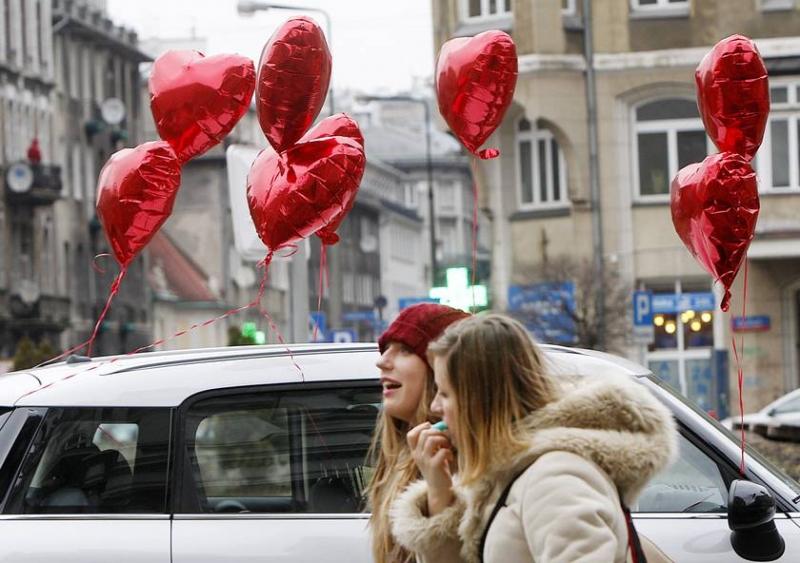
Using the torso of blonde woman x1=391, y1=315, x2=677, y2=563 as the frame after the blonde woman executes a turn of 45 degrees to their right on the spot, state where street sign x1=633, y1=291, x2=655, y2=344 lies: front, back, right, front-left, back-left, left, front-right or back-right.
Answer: front-right

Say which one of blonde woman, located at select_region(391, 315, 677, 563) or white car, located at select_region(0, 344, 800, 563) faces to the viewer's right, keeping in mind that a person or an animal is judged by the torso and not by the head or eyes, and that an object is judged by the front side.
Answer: the white car

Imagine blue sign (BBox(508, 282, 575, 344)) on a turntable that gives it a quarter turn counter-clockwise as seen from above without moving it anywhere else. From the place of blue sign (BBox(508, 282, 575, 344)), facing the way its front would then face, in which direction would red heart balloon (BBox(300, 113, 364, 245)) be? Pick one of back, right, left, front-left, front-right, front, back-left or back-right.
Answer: right

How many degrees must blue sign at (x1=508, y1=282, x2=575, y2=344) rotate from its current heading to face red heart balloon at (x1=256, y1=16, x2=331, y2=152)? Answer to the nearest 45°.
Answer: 0° — it already faces it

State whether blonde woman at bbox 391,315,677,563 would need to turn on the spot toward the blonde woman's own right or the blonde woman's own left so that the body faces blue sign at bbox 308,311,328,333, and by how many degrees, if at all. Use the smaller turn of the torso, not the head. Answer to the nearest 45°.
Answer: approximately 90° to the blonde woman's own right

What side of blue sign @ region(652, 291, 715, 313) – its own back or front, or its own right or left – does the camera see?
front

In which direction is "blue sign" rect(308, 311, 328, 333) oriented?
toward the camera

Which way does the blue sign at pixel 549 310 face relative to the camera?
toward the camera

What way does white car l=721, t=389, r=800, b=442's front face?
to the viewer's left

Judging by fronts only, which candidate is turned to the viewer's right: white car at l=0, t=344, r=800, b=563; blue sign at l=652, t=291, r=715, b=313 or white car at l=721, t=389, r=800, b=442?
white car at l=0, t=344, r=800, b=563

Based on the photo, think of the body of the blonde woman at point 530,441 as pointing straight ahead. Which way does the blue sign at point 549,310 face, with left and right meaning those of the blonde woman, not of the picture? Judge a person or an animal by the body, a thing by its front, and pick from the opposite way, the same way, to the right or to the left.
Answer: to the left

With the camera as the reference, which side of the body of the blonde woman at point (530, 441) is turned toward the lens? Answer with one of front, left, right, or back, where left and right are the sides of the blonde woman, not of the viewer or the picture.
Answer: left

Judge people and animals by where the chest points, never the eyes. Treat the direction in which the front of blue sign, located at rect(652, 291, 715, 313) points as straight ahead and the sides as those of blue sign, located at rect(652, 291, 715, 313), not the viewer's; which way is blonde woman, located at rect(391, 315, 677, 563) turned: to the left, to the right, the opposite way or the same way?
to the right

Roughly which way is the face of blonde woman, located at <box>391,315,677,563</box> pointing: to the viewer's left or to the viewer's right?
to the viewer's left

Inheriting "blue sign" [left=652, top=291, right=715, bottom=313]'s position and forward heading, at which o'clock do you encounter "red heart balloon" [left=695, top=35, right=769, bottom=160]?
The red heart balloon is roughly at 12 o'clock from the blue sign.
